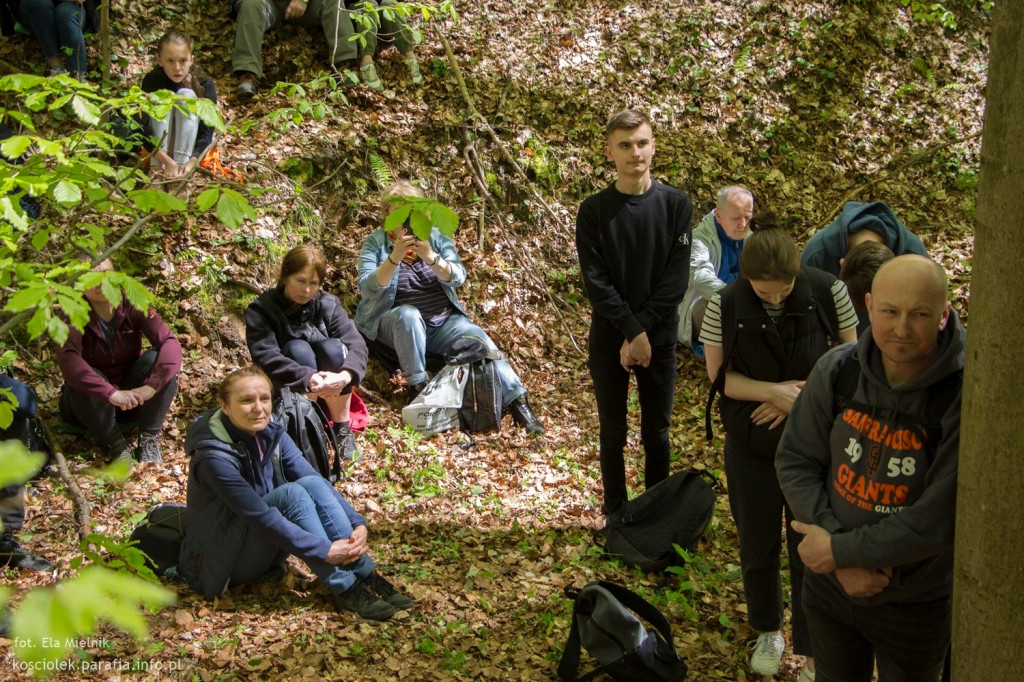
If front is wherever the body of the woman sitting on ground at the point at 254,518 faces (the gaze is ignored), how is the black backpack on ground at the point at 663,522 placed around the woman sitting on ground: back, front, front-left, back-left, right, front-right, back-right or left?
front-left

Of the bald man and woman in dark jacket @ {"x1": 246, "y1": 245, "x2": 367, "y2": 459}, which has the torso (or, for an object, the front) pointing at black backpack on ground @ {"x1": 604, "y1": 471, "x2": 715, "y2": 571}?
the woman in dark jacket

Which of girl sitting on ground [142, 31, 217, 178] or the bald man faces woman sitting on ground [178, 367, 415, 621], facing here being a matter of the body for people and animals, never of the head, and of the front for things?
girl sitting on ground [142, 31, 217, 178]

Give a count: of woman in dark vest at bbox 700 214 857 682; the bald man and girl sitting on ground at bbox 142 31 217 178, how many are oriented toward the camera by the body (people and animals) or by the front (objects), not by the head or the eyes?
3

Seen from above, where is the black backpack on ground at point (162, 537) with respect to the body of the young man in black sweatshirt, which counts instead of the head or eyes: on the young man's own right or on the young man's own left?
on the young man's own right

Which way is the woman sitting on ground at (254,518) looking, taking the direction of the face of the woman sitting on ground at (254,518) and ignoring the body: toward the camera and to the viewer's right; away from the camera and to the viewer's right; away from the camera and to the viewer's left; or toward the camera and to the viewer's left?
toward the camera and to the viewer's right

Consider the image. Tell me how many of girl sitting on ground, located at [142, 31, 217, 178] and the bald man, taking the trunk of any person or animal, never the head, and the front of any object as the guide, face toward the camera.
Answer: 2

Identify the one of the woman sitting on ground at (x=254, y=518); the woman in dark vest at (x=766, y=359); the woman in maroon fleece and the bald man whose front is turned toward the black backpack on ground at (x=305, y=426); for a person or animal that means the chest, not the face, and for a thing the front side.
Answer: the woman in maroon fleece
